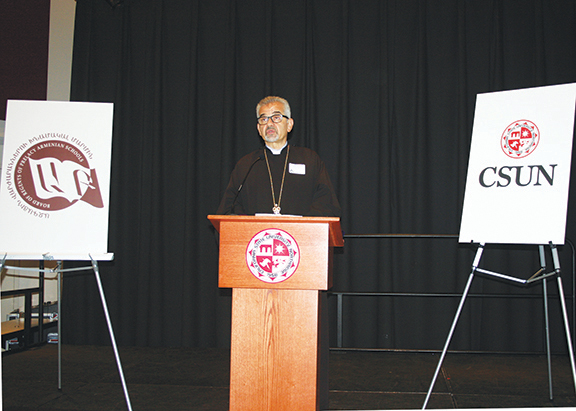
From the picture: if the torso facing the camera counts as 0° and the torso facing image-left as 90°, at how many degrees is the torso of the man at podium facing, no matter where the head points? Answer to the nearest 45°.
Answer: approximately 0°

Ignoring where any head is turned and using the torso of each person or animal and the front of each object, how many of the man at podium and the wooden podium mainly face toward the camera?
2

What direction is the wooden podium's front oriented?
toward the camera

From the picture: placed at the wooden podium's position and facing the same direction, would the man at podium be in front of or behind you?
behind

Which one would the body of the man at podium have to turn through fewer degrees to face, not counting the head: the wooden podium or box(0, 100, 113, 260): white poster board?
the wooden podium

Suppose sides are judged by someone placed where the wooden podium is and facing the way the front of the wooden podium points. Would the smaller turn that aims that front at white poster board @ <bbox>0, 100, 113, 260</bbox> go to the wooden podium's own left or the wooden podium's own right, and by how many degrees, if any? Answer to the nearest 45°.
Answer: approximately 135° to the wooden podium's own right

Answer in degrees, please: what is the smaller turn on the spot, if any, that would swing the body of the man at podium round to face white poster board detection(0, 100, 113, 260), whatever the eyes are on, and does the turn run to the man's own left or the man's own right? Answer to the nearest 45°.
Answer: approximately 90° to the man's own right

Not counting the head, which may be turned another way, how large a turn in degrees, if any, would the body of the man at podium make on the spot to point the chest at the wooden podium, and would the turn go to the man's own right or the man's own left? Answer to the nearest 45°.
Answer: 0° — they already face it

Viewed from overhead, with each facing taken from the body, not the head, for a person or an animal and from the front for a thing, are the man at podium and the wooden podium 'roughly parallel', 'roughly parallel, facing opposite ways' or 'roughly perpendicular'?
roughly parallel

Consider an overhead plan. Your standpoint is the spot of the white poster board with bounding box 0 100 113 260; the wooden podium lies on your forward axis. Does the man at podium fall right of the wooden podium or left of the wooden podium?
left
